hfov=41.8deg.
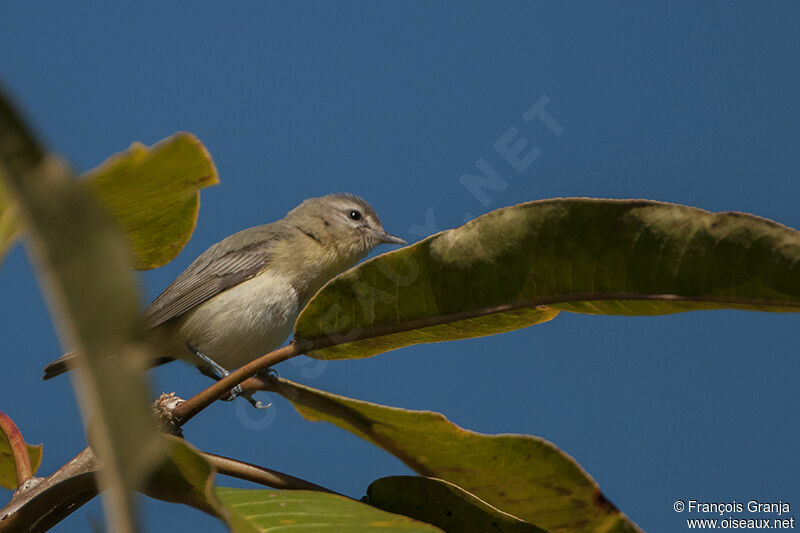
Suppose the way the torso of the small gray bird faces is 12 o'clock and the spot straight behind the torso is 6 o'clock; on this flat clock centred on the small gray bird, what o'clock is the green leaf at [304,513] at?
The green leaf is roughly at 3 o'clock from the small gray bird.

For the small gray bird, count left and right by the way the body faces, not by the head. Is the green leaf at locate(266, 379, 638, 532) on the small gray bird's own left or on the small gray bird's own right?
on the small gray bird's own right

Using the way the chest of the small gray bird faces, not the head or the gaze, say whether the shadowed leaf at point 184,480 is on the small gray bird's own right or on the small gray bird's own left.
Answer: on the small gray bird's own right

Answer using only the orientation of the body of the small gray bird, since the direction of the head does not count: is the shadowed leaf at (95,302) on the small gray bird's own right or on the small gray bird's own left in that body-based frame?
on the small gray bird's own right

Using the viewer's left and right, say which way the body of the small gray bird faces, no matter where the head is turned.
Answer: facing to the right of the viewer

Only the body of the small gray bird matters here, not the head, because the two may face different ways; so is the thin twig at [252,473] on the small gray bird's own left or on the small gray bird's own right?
on the small gray bird's own right
